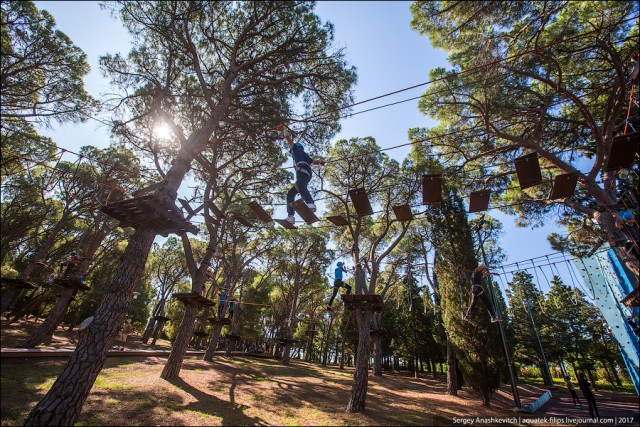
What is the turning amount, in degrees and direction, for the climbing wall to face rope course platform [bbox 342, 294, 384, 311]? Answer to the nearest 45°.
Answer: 0° — it already faces it

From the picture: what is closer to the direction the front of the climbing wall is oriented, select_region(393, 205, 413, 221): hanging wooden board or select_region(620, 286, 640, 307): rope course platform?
the hanging wooden board

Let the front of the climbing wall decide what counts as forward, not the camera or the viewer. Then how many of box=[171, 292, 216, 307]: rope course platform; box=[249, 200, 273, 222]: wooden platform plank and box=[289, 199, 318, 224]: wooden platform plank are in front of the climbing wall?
3

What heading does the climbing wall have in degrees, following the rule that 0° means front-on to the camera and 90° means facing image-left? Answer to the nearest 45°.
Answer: approximately 45°

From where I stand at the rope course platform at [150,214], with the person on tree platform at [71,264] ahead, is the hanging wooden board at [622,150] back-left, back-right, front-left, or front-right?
back-right
